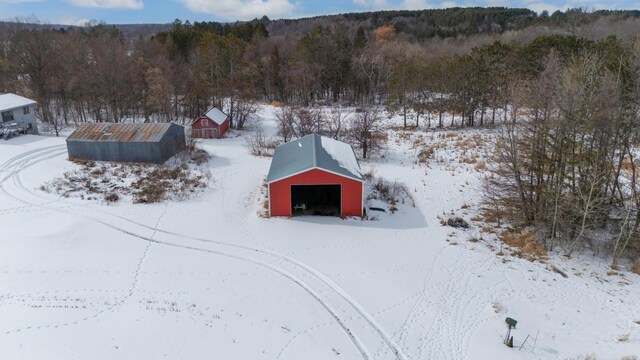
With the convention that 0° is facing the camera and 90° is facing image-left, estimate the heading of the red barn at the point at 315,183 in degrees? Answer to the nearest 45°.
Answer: approximately 0°

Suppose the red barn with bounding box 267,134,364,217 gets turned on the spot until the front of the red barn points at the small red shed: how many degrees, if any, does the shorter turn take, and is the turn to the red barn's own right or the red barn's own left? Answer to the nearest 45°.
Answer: approximately 135° to the red barn's own right

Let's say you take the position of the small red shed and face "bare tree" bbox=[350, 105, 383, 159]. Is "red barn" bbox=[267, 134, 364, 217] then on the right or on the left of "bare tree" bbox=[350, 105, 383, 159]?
right

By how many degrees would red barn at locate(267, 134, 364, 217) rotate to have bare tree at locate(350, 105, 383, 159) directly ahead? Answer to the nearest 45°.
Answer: approximately 180°

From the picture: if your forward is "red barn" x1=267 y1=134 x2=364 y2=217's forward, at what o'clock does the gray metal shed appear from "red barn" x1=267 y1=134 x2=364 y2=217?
The gray metal shed is roughly at 4 o'clock from the red barn.

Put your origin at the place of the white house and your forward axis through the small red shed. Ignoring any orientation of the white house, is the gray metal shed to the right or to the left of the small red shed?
right

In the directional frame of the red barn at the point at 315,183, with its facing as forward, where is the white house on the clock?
The white house is roughly at 4 o'clock from the red barn.
